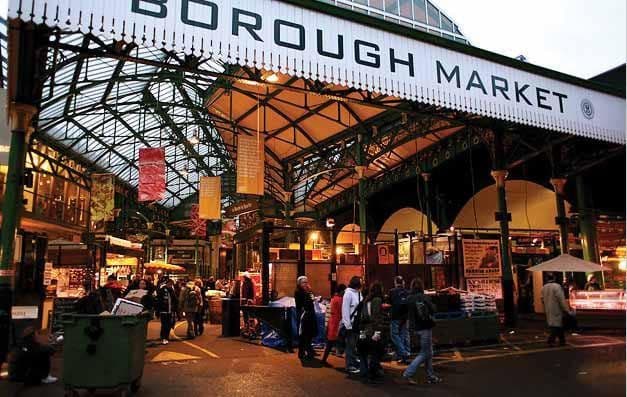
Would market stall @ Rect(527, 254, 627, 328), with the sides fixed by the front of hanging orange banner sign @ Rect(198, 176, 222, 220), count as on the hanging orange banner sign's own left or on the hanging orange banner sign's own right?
on the hanging orange banner sign's own left

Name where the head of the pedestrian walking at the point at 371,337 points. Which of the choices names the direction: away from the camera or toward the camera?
away from the camera

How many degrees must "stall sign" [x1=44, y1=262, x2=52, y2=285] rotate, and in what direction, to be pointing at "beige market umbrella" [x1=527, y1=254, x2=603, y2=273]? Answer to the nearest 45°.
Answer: approximately 45° to its left

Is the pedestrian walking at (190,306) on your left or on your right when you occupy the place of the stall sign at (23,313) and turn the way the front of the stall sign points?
on your left

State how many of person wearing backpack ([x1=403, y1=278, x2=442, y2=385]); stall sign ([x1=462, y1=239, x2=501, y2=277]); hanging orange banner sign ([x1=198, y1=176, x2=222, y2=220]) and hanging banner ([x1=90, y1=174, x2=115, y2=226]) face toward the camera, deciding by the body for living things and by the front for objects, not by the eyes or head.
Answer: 3

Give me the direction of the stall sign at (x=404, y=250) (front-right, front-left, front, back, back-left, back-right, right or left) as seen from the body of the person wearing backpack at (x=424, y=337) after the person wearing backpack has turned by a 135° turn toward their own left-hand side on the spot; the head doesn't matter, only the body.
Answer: right

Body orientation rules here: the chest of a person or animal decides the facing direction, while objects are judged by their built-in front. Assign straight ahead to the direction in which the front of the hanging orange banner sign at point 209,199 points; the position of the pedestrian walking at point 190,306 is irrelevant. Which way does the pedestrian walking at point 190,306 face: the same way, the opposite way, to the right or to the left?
the opposite way

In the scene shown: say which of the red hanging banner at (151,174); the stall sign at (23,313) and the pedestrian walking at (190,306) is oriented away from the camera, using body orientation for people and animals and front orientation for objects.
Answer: the pedestrian walking

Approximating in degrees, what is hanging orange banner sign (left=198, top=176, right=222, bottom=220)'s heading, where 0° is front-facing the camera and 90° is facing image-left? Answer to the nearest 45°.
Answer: approximately 0°

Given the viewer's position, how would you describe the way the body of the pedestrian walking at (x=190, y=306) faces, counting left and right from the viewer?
facing away from the viewer

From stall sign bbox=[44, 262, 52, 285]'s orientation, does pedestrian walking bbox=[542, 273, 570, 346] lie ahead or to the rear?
ahead

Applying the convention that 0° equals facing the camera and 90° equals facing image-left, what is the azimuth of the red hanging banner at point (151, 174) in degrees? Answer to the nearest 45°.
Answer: approximately 0°

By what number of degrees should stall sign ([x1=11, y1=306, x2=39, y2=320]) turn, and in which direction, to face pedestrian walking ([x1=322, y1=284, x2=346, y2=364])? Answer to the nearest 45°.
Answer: approximately 45° to its left
